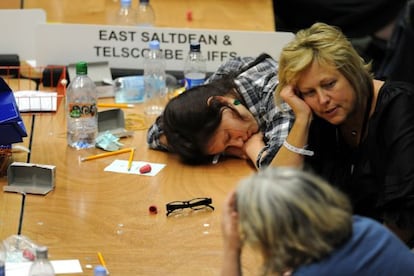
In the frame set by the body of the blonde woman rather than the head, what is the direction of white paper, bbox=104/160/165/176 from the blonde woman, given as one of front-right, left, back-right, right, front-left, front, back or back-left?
front-right

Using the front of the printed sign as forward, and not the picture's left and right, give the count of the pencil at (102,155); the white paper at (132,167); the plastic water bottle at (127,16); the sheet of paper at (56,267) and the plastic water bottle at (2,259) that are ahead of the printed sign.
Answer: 4

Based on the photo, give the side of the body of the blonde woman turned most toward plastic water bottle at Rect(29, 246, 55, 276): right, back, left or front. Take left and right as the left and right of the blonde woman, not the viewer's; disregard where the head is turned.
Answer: front

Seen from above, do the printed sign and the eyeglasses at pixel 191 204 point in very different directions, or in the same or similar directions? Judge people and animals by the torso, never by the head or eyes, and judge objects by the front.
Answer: same or similar directions

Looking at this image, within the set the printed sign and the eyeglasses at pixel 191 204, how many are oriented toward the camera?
2

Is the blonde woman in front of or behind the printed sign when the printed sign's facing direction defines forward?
in front

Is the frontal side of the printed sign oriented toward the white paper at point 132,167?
yes

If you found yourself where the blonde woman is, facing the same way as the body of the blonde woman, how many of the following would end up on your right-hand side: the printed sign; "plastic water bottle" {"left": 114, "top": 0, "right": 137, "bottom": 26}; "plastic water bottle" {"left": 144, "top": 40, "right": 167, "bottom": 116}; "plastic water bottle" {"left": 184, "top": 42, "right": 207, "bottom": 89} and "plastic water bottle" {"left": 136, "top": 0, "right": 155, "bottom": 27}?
5

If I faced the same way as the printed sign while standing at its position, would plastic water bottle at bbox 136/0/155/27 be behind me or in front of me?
behind

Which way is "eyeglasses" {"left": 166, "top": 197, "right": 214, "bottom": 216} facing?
toward the camera

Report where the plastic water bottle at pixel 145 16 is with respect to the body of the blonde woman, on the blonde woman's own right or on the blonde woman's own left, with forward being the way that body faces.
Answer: on the blonde woman's own right

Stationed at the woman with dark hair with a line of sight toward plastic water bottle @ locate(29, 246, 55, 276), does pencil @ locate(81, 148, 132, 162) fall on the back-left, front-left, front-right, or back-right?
front-right

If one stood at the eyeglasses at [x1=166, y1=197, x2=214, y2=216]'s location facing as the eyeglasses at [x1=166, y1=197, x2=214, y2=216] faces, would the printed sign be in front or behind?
behind

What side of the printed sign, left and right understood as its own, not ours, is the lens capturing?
front
